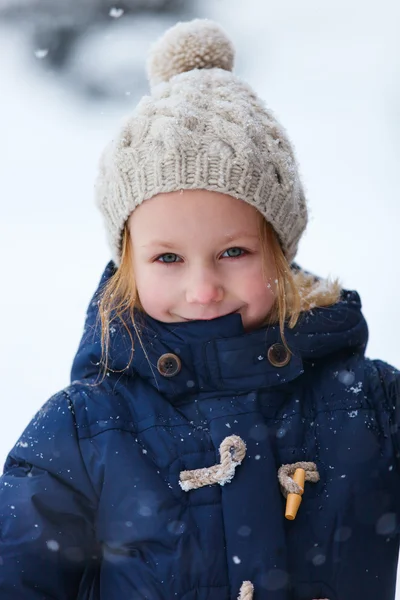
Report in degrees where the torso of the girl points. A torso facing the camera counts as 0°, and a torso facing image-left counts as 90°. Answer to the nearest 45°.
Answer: approximately 0°

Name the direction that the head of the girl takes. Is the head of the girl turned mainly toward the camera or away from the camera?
toward the camera
